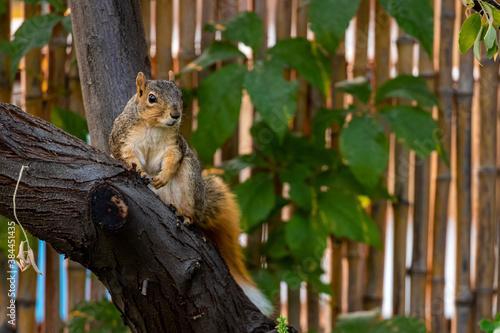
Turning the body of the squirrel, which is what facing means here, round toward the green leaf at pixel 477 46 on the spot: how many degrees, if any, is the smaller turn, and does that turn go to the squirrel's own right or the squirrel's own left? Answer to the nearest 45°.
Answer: approximately 90° to the squirrel's own left

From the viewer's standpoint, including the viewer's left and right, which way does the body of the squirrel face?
facing the viewer and to the left of the viewer

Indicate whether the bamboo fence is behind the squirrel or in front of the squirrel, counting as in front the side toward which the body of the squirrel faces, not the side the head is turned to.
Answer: behind

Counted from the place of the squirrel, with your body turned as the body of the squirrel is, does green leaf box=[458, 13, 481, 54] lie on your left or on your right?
on your left
